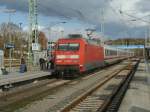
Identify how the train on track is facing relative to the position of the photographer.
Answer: facing the viewer and to the left of the viewer
